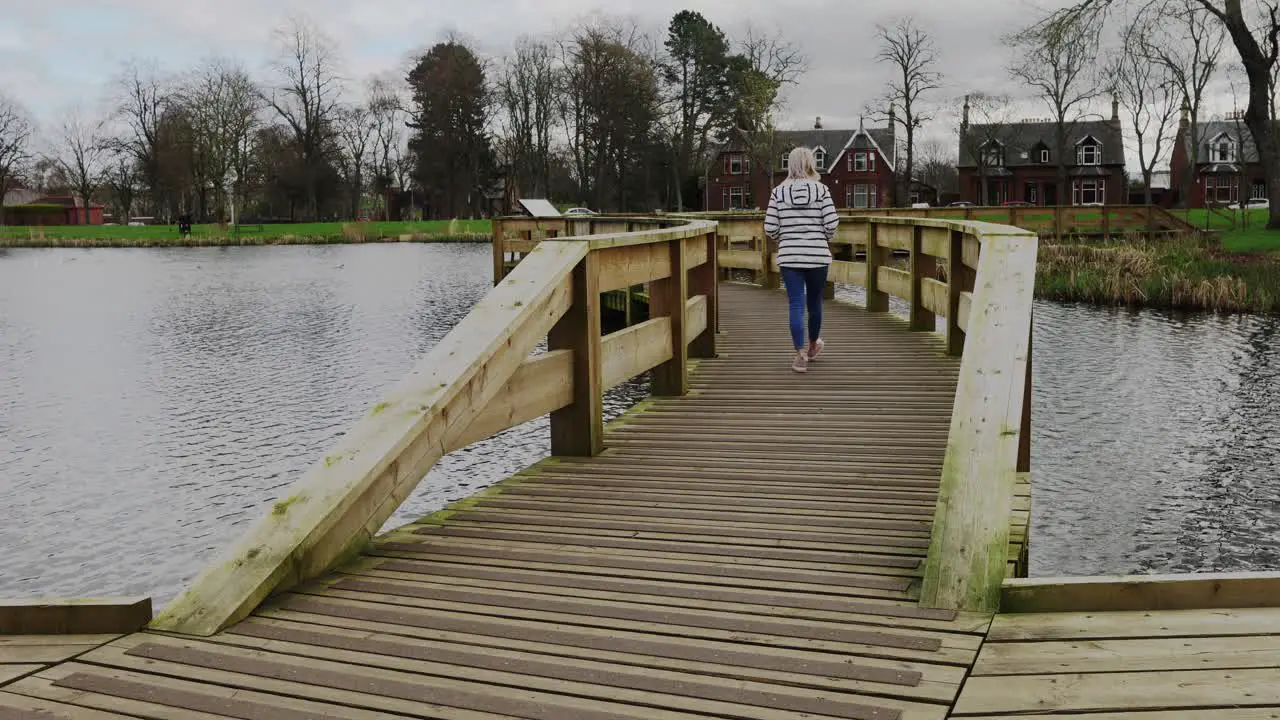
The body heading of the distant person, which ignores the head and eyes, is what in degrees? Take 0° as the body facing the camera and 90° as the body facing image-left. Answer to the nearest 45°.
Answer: approximately 180°

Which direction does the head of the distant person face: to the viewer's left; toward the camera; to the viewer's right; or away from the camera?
away from the camera
